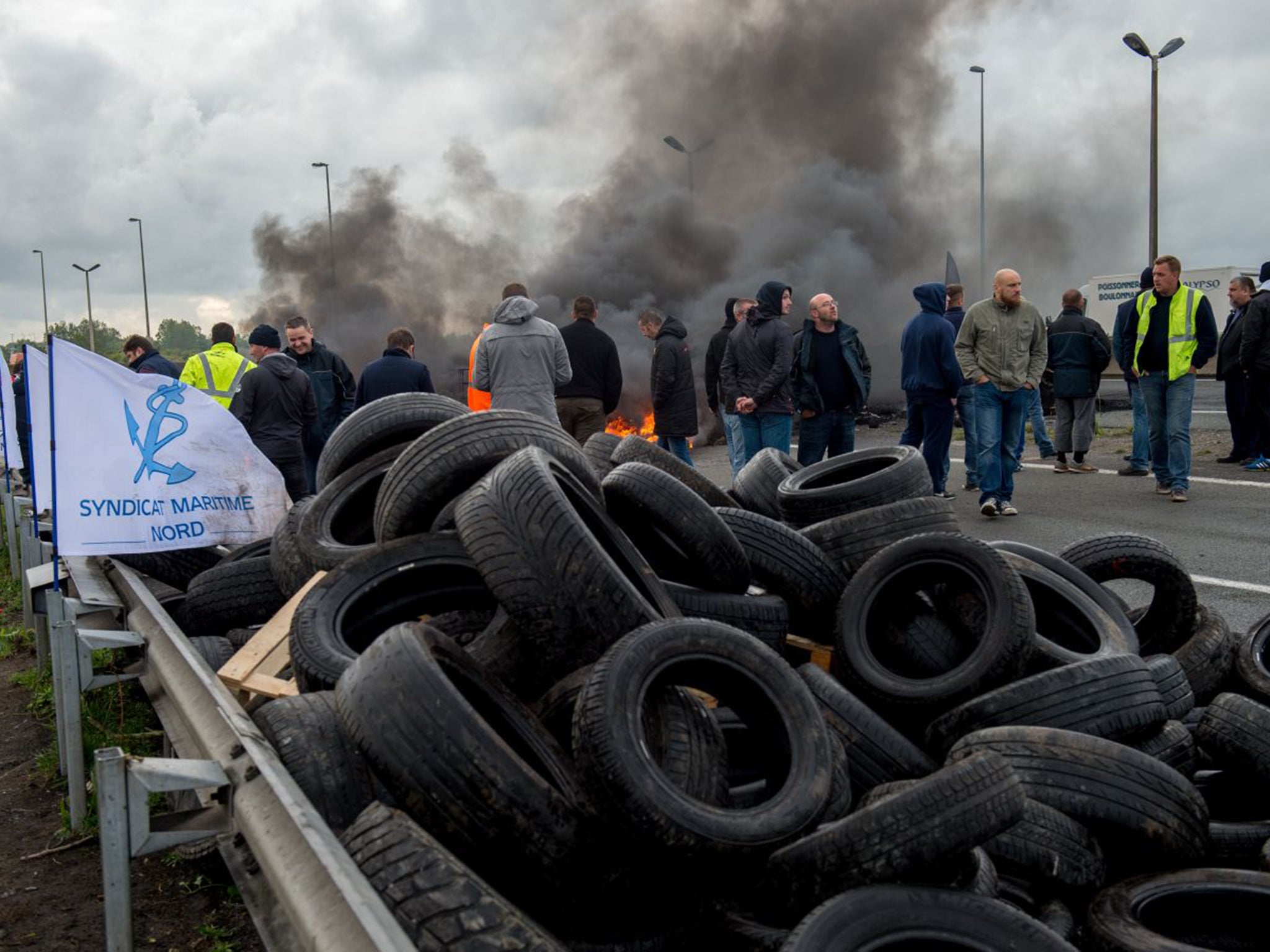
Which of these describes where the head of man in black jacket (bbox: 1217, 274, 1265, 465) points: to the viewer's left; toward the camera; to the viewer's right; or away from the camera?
to the viewer's left

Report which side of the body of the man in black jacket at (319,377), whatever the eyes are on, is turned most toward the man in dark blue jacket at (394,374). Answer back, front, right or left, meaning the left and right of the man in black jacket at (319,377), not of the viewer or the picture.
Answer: left

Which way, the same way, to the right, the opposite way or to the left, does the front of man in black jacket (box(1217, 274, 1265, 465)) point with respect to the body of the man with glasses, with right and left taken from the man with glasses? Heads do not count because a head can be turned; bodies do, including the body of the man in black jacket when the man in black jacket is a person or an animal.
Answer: to the right

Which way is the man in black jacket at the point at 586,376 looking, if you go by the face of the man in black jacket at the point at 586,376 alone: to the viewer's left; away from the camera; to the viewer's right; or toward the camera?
away from the camera

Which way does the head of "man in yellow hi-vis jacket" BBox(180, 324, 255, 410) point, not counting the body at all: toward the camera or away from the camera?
away from the camera

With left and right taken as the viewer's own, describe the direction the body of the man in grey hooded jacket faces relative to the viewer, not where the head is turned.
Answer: facing away from the viewer

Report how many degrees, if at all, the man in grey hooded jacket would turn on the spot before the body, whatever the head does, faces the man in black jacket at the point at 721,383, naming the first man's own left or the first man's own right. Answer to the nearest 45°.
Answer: approximately 45° to the first man's own right

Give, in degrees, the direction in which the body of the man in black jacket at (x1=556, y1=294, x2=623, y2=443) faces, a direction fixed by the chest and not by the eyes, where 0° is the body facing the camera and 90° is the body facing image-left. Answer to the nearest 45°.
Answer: approximately 180°

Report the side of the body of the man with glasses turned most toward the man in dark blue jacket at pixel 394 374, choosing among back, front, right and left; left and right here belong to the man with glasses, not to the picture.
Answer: right

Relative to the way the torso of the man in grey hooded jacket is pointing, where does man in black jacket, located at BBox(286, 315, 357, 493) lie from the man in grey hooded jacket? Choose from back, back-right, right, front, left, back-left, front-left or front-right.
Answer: front-left

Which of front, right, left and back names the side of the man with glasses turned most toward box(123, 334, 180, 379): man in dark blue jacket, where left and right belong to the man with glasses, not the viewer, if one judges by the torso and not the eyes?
right

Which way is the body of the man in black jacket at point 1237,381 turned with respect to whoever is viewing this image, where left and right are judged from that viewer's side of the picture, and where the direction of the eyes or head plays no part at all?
facing to the left of the viewer

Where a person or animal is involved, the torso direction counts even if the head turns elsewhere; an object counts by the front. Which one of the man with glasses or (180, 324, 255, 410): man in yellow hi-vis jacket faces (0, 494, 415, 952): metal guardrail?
the man with glasses

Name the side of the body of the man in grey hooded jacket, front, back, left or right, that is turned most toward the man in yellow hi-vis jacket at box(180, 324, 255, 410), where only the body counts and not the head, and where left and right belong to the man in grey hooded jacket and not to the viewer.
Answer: left
